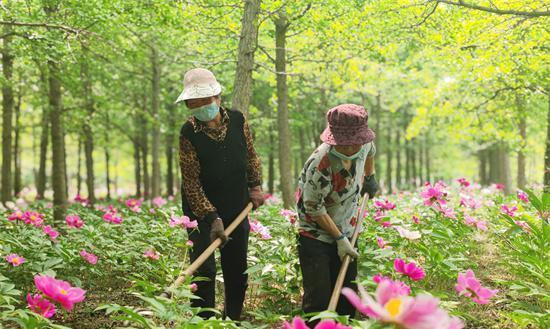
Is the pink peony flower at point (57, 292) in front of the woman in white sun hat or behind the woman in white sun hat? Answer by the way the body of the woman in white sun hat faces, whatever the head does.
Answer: in front

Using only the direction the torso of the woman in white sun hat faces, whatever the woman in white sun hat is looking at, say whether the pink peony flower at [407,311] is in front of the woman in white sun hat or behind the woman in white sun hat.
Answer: in front

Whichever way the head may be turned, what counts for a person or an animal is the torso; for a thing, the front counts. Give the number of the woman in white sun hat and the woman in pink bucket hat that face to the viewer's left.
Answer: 0

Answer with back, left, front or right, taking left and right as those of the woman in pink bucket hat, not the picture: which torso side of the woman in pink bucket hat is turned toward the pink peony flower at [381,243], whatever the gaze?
left

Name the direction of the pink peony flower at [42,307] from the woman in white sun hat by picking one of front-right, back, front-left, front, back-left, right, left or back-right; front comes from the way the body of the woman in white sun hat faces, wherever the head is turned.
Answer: front-right

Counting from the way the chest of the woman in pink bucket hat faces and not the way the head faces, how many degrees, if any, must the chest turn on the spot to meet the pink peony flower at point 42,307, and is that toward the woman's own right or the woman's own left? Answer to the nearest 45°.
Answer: approximately 90° to the woman's own right

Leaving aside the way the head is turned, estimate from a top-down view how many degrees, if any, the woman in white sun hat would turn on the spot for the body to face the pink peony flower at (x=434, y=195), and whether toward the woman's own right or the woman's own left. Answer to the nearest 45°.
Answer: approximately 135° to the woman's own left

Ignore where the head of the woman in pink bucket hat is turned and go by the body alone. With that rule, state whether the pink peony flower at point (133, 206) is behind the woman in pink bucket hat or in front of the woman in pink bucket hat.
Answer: behind
